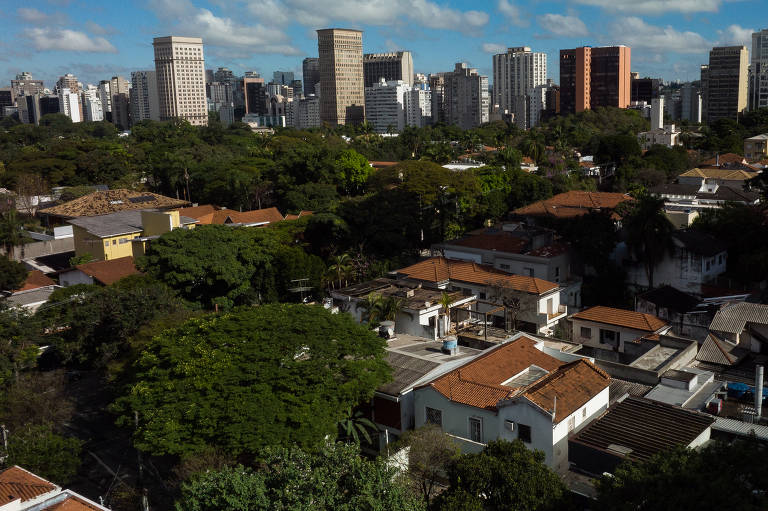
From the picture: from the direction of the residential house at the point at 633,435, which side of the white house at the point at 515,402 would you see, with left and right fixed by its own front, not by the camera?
left

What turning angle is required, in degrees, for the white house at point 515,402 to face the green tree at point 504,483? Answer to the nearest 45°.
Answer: approximately 45° to its left

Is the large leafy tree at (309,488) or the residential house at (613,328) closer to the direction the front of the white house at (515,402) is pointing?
the large leafy tree

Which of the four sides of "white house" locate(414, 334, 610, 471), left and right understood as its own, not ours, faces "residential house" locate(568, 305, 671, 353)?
back

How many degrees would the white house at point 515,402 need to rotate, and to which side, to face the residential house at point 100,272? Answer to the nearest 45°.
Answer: approximately 90° to its right

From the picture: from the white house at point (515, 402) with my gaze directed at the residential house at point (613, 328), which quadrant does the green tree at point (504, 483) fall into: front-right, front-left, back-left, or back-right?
back-right

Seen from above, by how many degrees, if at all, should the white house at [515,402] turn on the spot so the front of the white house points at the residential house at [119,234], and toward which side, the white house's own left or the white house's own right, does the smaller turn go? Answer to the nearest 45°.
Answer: approximately 90° to the white house's own right

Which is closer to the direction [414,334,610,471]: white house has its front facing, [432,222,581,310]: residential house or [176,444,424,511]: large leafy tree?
the large leafy tree

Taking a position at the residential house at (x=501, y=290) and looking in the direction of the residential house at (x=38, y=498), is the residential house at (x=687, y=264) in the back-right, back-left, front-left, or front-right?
back-left

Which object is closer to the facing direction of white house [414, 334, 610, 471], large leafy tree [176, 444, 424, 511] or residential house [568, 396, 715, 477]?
the large leafy tree

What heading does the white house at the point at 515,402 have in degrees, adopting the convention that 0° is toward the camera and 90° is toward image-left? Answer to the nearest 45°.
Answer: approximately 45°

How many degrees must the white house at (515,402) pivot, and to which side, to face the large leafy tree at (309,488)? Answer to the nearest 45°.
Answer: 0° — it already faces it
